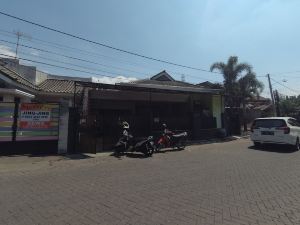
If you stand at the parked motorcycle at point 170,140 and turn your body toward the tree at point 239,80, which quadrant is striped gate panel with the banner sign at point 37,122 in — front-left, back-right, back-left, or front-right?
back-left

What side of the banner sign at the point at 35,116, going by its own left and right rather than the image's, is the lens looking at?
front

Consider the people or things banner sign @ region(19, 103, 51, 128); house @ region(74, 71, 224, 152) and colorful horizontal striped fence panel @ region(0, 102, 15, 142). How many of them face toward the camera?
3

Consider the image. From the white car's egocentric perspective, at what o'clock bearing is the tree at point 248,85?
The tree is roughly at 10 o'clock from the white car.

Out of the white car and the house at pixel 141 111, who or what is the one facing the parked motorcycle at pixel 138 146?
the house

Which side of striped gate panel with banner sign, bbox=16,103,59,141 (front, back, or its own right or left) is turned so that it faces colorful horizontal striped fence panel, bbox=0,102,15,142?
right

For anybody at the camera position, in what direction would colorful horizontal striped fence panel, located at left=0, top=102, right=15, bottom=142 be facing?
facing the viewer
